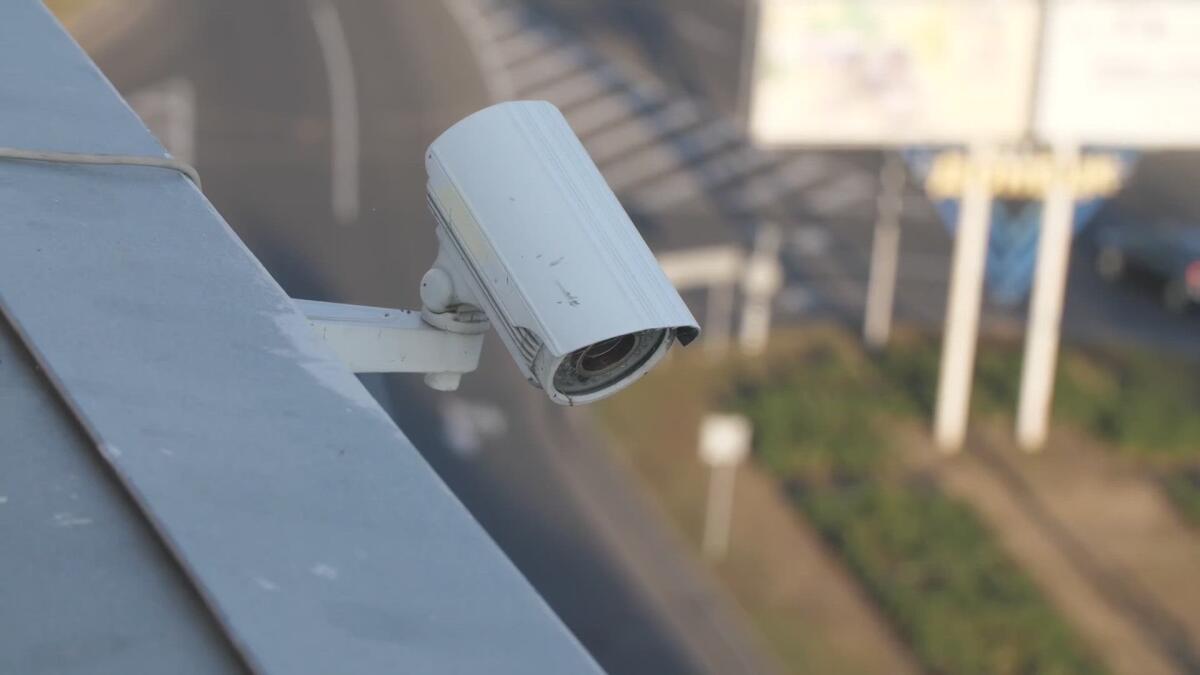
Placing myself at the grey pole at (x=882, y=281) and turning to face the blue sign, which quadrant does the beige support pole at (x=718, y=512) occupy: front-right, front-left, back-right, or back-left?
back-right

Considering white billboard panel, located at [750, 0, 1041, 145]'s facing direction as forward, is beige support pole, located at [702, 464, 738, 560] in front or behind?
in front

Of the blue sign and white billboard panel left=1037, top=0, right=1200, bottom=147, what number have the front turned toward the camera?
2

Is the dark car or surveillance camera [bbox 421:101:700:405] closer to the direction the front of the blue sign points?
the surveillance camera

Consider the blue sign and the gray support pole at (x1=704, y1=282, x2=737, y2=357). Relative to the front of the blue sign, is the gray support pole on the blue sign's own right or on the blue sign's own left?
on the blue sign's own right

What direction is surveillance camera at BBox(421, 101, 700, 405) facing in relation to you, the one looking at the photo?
facing the viewer and to the right of the viewer

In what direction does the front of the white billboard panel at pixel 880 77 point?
toward the camera

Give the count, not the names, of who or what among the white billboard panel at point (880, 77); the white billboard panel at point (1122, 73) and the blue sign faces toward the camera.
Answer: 3

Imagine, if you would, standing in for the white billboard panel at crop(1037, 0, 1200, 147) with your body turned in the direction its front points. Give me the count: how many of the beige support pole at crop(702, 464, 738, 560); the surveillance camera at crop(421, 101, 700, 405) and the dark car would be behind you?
1

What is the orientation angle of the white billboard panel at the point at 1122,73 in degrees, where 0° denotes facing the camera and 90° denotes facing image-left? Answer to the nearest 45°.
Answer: approximately 0°

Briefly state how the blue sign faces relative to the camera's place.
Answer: facing the viewer
